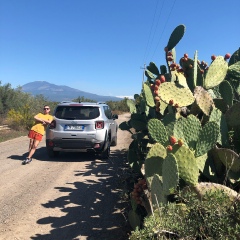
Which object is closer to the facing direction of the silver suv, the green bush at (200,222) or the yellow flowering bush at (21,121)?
the yellow flowering bush

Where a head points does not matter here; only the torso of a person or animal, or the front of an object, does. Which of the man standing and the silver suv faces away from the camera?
the silver suv

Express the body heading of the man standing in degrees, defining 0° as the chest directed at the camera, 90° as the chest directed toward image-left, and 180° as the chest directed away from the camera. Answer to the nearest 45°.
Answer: approximately 0°

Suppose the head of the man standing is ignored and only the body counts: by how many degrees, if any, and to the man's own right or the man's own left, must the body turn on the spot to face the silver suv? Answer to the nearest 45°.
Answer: approximately 90° to the man's own left

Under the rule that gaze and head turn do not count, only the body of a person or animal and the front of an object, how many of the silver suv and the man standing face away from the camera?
1

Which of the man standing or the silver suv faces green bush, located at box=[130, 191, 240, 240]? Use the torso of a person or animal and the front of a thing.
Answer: the man standing

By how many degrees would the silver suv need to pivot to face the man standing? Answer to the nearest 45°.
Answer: approximately 90° to its left

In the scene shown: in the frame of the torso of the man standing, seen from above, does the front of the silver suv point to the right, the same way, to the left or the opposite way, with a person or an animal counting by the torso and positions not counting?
the opposite way

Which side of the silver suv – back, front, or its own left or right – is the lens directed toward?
back
